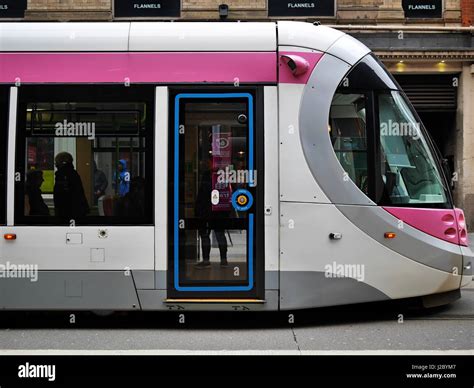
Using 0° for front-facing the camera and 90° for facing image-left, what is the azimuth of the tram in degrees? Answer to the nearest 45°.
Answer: approximately 270°
